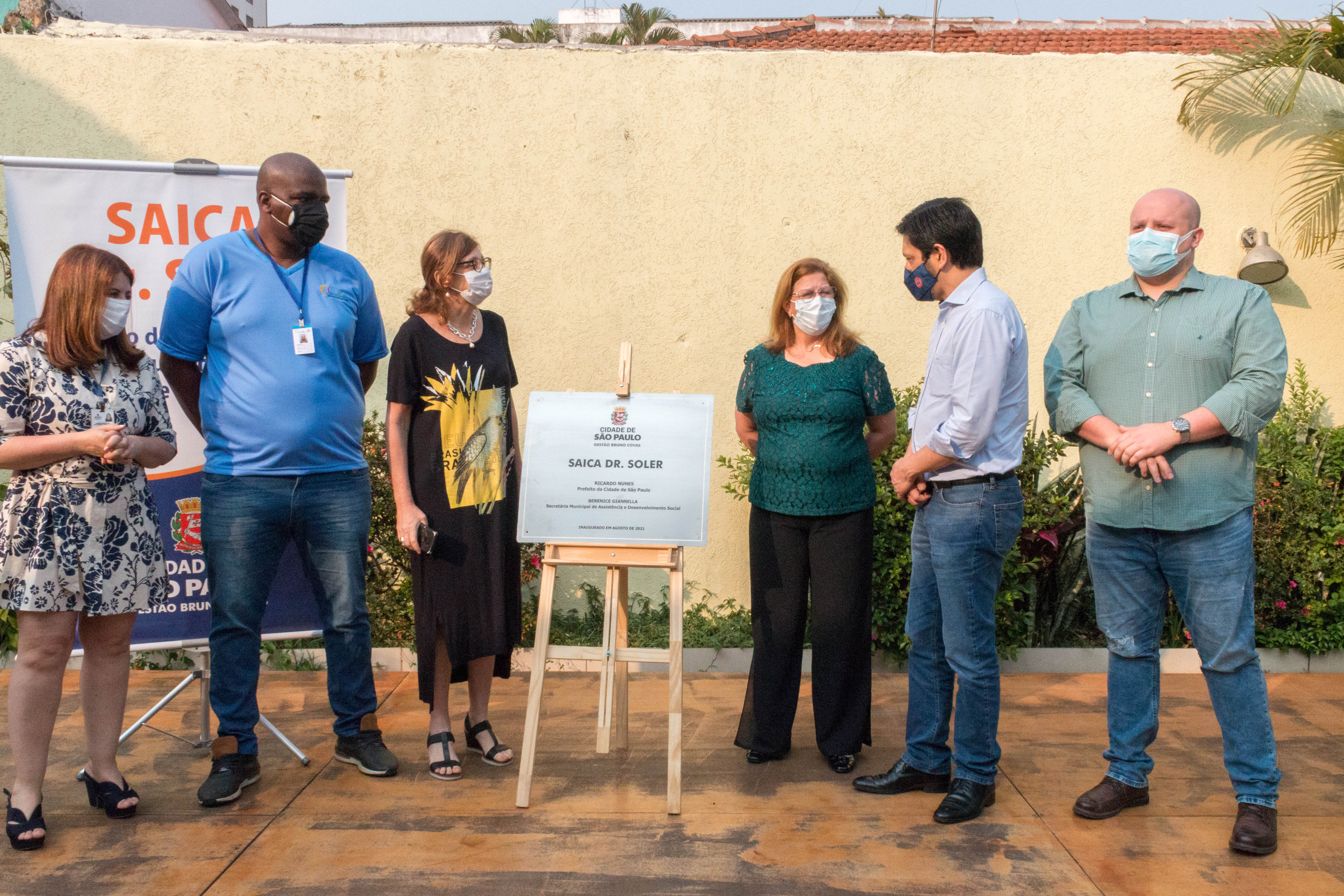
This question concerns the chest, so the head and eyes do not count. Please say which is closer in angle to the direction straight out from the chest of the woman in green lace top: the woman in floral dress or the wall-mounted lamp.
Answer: the woman in floral dress

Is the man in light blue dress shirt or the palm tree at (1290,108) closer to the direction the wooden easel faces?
the man in light blue dress shirt

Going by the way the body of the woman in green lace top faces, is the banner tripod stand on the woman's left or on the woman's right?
on the woman's right

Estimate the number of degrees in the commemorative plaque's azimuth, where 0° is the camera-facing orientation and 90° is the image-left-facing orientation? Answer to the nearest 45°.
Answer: approximately 0°

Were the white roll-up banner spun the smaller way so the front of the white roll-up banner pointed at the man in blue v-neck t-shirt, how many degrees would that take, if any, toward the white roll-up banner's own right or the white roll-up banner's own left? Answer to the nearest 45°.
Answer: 0° — it already faces them

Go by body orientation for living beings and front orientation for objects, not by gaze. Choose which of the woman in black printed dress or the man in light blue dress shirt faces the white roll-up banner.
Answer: the man in light blue dress shirt

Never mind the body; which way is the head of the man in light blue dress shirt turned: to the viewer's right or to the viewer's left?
to the viewer's left

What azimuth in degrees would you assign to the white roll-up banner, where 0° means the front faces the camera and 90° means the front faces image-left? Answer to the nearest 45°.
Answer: approximately 0°

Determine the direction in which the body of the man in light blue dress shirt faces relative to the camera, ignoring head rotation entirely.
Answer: to the viewer's left

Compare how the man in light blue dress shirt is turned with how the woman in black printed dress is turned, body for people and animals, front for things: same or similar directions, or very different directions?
very different directions

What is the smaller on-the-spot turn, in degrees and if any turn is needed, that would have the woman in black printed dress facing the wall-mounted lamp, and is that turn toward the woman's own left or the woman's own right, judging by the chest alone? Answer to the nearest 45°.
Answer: approximately 45° to the woman's own left

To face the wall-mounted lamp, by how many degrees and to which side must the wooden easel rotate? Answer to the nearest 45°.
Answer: approximately 135° to its left
